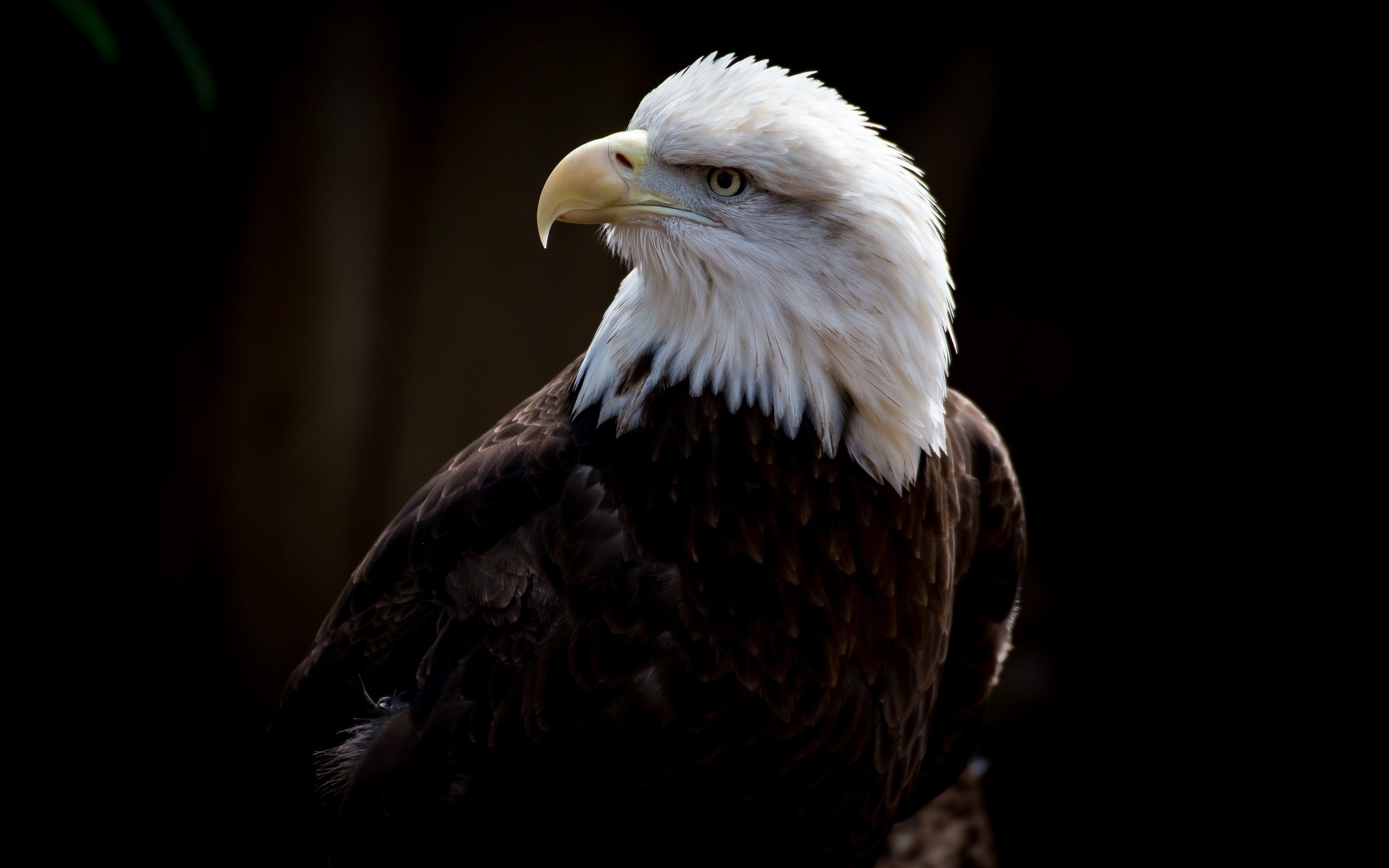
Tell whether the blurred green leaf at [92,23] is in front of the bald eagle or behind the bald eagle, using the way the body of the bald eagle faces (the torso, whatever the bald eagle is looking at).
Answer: behind

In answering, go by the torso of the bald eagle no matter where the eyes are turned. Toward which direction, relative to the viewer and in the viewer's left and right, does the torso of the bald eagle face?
facing the viewer and to the right of the viewer

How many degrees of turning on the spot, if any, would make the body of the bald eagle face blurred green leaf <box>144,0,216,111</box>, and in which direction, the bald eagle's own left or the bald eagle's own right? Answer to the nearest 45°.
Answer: approximately 180°
